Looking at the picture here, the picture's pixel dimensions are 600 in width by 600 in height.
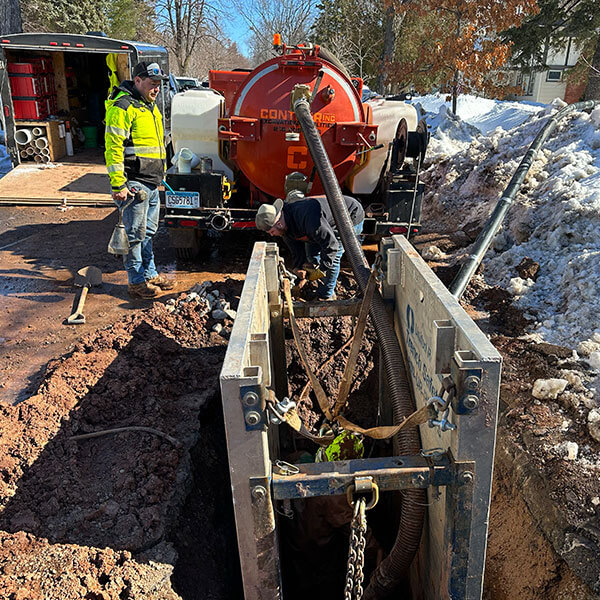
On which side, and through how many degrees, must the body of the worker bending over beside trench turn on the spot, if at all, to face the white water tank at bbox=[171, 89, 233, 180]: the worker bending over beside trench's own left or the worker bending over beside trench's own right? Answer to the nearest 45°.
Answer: approximately 90° to the worker bending over beside trench's own right

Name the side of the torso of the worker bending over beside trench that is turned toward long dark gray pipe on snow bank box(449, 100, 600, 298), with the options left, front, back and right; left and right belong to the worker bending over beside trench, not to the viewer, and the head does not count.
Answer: back

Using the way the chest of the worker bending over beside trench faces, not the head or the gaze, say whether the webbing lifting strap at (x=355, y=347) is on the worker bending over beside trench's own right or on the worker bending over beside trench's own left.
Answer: on the worker bending over beside trench's own left

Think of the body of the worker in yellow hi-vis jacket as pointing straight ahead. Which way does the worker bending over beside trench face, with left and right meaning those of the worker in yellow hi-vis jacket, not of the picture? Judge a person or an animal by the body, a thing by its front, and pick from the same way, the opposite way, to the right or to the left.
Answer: to the right

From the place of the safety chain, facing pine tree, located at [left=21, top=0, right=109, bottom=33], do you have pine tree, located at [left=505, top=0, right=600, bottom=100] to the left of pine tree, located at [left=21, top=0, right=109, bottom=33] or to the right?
right

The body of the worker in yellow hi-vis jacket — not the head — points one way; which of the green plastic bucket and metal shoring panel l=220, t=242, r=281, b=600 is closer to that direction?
the metal shoring panel

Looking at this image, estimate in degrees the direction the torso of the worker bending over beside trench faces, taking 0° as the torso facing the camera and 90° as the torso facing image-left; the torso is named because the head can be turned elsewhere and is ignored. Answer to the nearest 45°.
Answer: approximately 45°

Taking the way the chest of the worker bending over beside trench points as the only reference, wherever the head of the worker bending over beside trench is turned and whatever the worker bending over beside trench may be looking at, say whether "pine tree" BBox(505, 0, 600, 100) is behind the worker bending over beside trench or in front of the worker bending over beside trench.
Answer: behind
